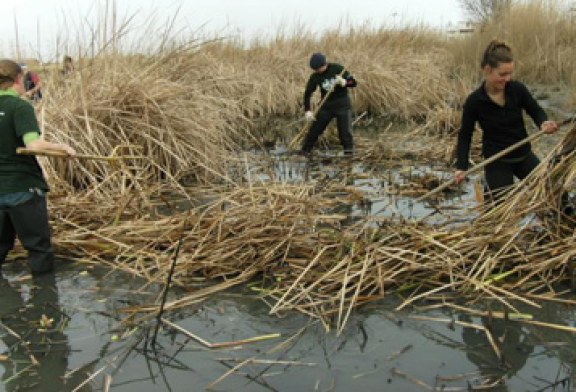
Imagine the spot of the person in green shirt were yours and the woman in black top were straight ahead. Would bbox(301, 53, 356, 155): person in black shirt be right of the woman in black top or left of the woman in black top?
left

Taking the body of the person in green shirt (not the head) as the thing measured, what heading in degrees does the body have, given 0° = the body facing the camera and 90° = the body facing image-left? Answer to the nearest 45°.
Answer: approximately 225°

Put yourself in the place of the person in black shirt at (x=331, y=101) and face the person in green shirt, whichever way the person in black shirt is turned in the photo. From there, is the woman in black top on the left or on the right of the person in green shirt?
left

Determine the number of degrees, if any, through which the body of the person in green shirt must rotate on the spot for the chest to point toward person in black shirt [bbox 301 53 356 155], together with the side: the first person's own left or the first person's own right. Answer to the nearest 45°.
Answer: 0° — they already face them

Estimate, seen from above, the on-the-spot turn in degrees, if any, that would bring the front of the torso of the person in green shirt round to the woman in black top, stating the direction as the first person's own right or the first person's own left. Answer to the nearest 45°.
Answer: approximately 45° to the first person's own right
